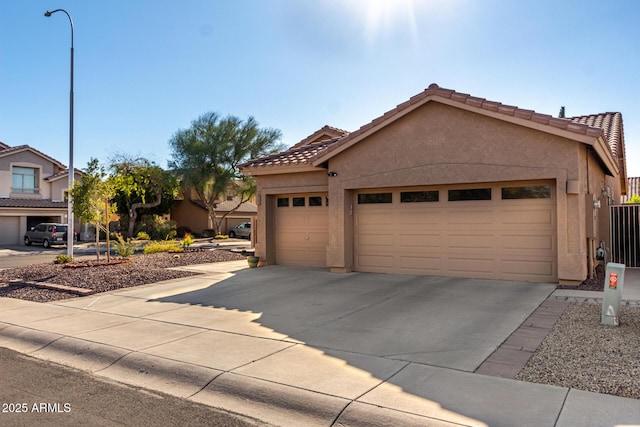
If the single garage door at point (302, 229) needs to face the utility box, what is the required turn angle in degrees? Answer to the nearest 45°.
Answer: approximately 45° to its left

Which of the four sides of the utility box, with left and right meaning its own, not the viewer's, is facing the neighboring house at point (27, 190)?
right

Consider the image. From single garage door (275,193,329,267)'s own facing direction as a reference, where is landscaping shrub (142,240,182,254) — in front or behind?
behind

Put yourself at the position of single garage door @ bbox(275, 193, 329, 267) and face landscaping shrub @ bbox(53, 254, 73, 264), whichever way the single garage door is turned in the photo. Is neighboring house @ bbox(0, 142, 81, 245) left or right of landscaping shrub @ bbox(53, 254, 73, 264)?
right

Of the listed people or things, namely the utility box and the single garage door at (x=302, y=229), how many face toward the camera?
2

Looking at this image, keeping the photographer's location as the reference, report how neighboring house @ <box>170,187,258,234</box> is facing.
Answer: facing the viewer and to the right of the viewer

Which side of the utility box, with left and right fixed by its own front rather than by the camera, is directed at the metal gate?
back

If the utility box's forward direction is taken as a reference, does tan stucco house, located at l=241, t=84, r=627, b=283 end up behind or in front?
behind

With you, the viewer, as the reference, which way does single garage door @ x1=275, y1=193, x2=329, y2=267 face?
facing the viewer

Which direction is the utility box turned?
toward the camera

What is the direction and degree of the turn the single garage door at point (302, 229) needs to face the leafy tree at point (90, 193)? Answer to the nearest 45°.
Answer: approximately 90° to its right

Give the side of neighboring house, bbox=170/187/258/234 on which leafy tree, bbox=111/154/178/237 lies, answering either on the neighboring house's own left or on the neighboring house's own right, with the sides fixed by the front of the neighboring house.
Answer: on the neighboring house's own right

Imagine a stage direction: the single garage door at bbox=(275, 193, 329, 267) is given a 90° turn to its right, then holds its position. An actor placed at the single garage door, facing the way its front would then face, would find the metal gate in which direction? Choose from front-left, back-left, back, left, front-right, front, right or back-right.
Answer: back

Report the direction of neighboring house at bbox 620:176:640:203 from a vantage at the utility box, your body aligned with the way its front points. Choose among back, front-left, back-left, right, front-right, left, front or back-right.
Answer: back
